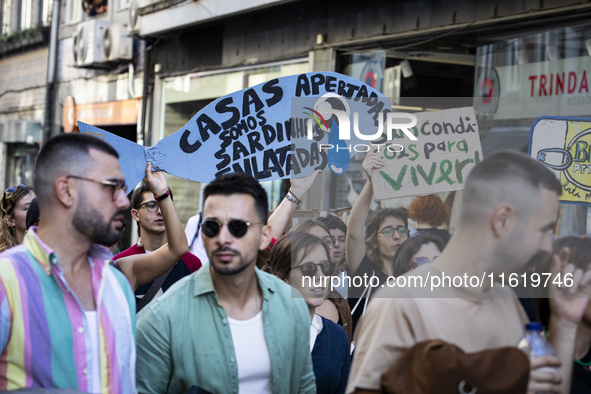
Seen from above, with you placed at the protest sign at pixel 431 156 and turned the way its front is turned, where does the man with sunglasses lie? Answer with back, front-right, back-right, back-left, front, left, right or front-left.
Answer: front-right

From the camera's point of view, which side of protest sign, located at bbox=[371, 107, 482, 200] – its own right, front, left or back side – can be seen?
front

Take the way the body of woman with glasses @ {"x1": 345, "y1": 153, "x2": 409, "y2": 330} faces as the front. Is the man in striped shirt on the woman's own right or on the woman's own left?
on the woman's own right

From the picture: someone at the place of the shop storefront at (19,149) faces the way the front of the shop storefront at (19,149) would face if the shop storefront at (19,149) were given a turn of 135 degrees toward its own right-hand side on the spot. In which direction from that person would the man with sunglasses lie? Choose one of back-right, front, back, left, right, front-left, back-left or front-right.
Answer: left

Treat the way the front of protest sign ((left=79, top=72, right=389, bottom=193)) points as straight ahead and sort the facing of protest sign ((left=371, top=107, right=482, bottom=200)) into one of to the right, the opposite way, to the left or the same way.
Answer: the same way

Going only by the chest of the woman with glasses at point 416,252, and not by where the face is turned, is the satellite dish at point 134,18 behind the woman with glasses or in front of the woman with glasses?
behind

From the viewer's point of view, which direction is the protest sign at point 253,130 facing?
toward the camera

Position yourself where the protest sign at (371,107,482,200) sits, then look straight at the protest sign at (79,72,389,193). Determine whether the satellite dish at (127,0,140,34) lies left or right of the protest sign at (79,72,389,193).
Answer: right

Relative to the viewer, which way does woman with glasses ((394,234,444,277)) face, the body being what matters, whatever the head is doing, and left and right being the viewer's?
facing the viewer and to the right of the viewer

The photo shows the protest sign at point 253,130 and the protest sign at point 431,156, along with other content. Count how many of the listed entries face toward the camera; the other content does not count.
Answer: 2

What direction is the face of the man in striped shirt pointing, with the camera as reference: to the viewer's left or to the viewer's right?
to the viewer's right

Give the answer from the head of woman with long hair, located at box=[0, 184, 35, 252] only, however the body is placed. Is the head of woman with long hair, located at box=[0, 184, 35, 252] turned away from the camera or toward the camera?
toward the camera

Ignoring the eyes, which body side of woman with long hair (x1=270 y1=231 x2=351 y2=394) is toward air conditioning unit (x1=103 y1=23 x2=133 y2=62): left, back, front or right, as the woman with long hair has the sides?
back
